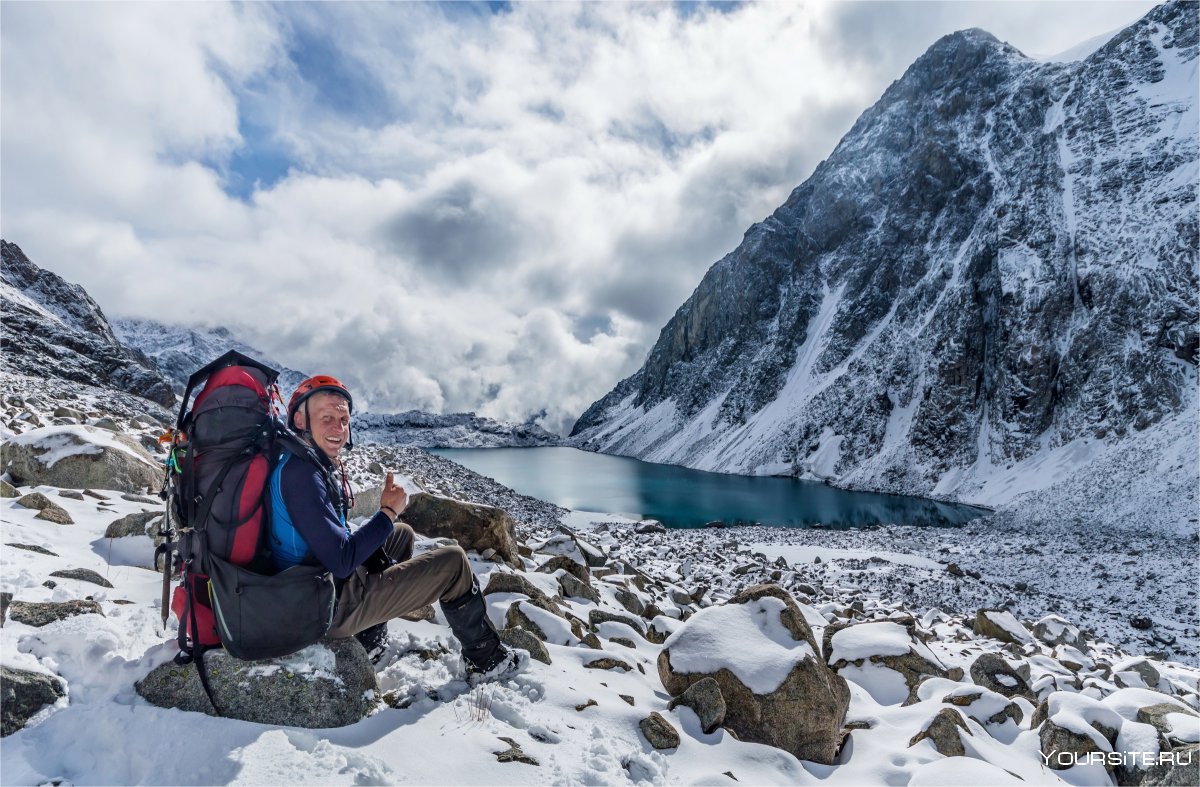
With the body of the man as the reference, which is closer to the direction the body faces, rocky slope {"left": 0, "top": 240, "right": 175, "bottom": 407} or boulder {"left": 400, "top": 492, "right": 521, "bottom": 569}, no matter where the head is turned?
the boulder

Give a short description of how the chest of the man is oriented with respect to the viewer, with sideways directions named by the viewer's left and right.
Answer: facing to the right of the viewer

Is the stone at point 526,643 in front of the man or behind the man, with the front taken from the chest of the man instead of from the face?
in front

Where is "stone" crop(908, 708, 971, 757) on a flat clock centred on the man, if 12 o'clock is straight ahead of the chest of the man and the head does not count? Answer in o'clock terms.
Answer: The stone is roughly at 12 o'clock from the man.

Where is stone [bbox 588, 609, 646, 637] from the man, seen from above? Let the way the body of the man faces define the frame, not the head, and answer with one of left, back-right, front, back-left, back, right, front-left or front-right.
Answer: front-left

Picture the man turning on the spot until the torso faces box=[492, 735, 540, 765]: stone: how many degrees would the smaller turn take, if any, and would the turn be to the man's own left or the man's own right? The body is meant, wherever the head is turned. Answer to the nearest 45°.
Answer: approximately 45° to the man's own right

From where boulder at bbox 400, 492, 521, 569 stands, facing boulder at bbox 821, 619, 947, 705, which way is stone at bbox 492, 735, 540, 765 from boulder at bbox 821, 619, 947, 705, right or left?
right

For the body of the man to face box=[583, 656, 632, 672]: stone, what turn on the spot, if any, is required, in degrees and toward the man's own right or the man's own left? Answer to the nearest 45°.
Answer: approximately 45° to the man's own left

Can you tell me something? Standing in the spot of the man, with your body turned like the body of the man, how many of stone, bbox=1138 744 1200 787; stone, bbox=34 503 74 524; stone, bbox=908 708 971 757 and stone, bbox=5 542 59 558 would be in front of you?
2

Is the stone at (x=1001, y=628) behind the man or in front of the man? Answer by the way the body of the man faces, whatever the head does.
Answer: in front

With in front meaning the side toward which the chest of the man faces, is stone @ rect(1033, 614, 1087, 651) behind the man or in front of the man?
in front

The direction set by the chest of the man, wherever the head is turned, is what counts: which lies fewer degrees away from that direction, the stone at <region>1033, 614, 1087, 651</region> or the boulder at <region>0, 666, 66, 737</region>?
the stone

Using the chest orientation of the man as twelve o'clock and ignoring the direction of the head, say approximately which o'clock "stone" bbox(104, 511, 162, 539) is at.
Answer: The stone is roughly at 8 o'clock from the man.
